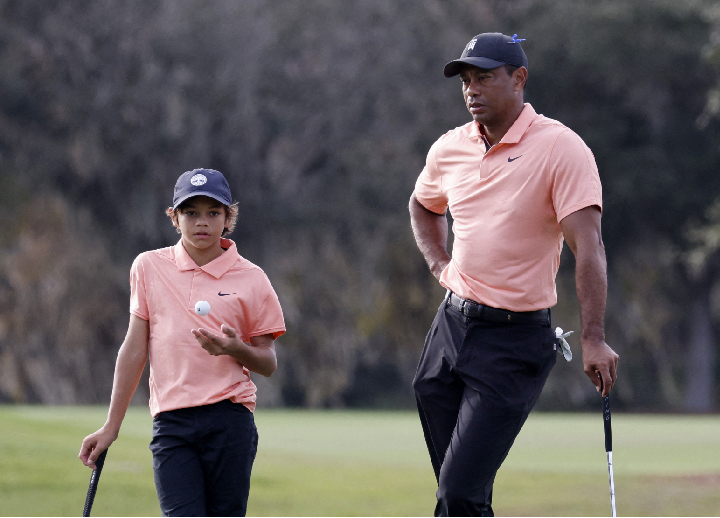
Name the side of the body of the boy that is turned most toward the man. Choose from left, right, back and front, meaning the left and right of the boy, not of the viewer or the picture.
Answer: left

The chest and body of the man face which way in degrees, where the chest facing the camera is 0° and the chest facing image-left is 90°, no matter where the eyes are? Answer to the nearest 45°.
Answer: approximately 45°

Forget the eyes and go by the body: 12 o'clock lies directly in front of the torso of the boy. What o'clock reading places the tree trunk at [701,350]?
The tree trunk is roughly at 7 o'clock from the boy.

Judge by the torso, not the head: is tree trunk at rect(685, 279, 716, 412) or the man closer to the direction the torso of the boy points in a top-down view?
the man

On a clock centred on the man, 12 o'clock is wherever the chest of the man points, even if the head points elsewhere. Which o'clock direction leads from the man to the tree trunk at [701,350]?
The tree trunk is roughly at 5 o'clock from the man.

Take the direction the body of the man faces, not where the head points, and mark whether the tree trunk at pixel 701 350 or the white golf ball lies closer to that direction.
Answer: the white golf ball

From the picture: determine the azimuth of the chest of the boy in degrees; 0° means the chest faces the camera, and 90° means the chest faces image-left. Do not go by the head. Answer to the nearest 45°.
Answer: approximately 0°

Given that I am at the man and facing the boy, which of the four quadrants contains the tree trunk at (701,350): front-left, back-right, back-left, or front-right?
back-right

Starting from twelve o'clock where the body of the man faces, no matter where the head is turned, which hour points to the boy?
The boy is roughly at 1 o'clock from the man.

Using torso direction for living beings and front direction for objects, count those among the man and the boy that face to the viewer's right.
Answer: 0
